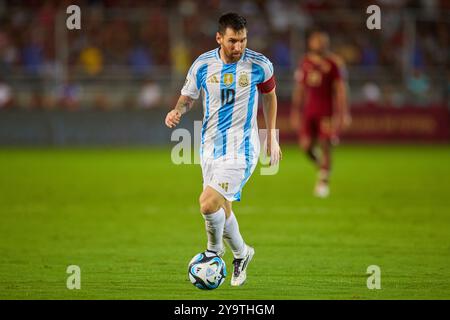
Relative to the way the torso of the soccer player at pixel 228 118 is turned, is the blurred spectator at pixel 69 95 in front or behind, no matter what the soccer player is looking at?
behind

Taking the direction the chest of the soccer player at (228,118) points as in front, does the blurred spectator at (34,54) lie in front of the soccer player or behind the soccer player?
behind

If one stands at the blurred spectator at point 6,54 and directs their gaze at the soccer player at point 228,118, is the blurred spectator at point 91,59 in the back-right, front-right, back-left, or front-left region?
front-left

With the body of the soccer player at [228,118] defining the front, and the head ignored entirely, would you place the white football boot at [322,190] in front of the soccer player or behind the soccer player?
behind

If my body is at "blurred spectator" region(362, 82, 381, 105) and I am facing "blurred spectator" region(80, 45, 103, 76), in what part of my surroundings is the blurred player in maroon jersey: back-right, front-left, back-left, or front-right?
front-left

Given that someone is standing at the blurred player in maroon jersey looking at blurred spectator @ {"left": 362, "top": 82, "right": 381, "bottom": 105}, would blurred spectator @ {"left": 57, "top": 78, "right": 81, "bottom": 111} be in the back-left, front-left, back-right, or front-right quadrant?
front-left

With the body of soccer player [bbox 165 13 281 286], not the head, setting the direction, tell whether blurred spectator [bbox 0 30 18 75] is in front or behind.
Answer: behind

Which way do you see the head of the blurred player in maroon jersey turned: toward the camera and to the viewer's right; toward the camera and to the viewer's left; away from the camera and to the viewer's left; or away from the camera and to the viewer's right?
toward the camera and to the viewer's left

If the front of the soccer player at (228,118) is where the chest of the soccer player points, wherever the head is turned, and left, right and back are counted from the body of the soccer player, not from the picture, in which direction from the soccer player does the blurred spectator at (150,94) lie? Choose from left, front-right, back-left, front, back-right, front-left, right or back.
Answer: back

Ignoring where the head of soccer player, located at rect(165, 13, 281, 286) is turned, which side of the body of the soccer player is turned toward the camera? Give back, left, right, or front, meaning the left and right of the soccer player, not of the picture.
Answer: front

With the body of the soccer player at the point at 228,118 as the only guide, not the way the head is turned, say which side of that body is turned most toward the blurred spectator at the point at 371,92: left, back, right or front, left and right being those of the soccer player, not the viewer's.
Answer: back
